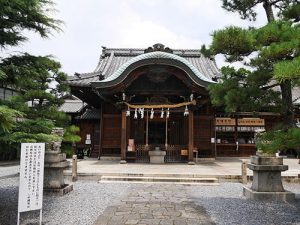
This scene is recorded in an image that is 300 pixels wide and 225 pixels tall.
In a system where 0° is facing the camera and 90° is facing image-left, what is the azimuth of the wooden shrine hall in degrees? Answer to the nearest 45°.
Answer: approximately 0°

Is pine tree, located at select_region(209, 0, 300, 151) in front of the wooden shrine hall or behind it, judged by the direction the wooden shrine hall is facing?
in front

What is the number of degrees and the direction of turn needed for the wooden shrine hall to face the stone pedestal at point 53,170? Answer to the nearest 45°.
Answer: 0° — it already faces it

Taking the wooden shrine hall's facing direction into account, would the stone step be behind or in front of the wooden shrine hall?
in front

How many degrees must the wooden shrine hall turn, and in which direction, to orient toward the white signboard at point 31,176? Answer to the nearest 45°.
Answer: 0° — it already faces it

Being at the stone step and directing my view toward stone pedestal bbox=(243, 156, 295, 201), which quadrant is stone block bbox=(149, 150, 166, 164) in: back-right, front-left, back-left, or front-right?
back-left

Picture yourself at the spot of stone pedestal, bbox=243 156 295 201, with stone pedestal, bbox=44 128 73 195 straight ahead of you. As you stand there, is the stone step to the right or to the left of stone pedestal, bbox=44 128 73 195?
right
